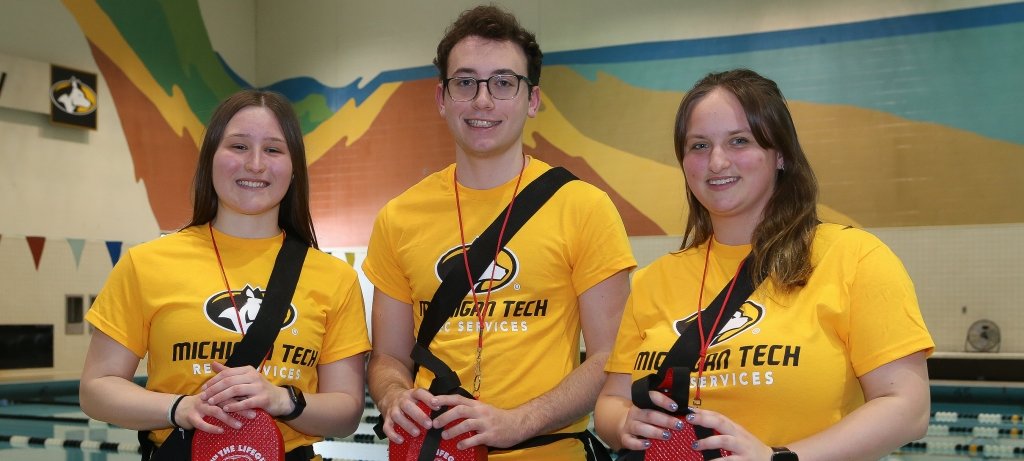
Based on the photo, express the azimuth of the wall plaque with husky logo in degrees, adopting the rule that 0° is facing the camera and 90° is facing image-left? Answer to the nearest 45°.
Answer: approximately 315°

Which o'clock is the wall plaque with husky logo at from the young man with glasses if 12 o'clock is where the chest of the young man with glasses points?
The wall plaque with husky logo is roughly at 5 o'clock from the young man with glasses.

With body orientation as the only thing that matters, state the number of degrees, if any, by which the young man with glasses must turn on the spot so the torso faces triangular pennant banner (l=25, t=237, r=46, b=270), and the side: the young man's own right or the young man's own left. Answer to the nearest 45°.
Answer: approximately 135° to the young man's own right

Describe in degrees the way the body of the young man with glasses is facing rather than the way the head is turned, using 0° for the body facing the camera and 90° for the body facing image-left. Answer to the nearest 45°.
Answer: approximately 0°

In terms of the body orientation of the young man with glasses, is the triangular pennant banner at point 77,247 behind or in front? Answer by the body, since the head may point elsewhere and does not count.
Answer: behind
